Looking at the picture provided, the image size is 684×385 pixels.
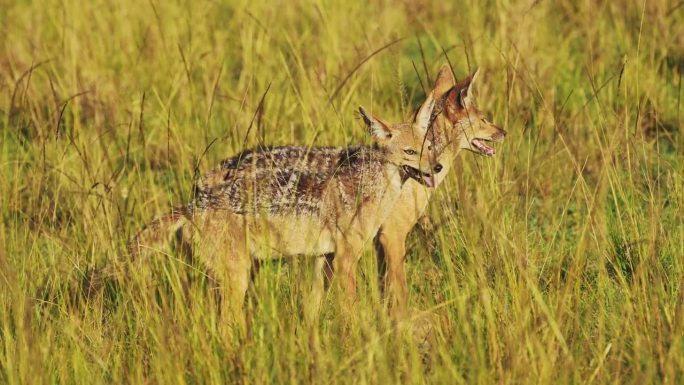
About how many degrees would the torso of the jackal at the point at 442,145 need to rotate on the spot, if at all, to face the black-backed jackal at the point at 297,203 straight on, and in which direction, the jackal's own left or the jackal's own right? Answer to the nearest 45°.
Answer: approximately 135° to the jackal's own right

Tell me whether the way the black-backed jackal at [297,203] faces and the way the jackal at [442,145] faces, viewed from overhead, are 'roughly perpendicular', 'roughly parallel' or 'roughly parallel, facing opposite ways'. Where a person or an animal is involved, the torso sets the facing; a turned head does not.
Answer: roughly parallel

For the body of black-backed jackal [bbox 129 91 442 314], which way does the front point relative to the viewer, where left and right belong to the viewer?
facing to the right of the viewer

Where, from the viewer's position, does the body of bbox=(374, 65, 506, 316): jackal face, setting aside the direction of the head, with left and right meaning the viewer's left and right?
facing to the right of the viewer

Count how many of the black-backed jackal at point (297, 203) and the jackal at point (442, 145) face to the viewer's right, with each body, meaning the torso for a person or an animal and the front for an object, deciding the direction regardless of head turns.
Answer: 2

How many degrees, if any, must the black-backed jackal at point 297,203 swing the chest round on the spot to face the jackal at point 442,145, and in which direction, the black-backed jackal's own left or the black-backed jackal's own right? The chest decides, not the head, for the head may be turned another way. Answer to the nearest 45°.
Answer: approximately 45° to the black-backed jackal's own left
